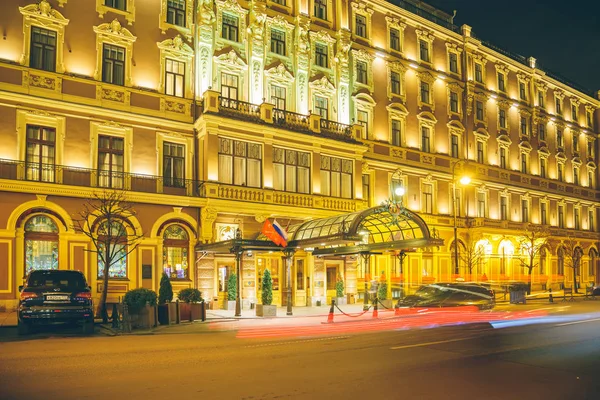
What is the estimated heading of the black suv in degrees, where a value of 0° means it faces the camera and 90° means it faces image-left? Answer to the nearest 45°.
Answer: approximately 180°

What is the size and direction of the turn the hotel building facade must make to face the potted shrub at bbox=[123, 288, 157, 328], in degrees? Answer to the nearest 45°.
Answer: approximately 45° to its right

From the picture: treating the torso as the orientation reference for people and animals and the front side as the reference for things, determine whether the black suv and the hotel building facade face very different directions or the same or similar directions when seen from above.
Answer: very different directions

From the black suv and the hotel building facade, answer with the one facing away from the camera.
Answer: the black suv

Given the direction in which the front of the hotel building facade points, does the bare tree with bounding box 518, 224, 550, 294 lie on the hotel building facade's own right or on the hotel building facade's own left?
on the hotel building facade's own left

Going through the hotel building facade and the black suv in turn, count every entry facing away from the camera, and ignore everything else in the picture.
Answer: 1
